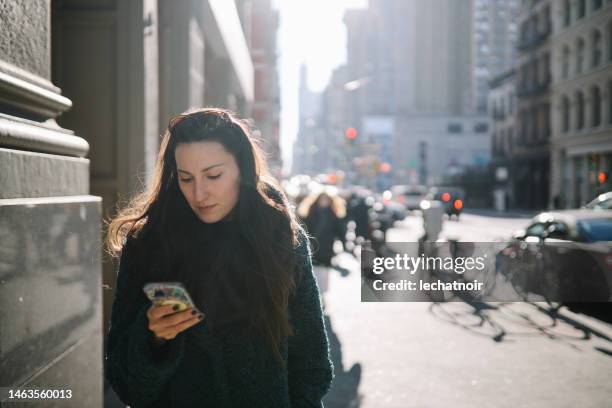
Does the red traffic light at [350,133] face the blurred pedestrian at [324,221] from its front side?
yes

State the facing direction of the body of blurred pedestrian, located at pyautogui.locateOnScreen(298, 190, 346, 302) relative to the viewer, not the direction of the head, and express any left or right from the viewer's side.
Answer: facing the viewer

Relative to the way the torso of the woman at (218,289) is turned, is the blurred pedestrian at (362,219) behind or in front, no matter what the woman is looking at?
behind

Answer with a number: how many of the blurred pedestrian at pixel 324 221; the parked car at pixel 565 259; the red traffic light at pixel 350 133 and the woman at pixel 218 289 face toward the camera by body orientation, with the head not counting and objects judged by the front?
3

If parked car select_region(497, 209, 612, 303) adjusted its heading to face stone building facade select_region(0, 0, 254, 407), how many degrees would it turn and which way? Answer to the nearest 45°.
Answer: approximately 135° to its left

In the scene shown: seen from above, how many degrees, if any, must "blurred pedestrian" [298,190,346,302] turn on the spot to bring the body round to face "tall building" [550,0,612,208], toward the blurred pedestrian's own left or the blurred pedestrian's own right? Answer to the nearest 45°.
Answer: approximately 135° to the blurred pedestrian's own left

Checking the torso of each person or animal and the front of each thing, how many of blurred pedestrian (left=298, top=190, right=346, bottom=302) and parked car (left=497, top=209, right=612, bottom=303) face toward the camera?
1

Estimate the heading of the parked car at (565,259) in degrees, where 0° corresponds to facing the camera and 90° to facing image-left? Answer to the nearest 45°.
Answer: approximately 135°

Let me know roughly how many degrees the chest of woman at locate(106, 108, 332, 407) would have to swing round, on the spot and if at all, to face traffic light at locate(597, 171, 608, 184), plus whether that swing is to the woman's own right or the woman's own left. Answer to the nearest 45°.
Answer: approximately 135° to the woman's own left

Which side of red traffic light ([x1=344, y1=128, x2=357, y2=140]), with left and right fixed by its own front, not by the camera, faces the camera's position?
front

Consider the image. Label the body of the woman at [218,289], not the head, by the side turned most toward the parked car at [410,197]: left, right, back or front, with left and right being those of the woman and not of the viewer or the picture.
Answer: back

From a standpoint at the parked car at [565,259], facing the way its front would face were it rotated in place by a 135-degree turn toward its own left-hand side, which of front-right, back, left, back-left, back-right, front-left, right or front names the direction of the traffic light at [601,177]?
back

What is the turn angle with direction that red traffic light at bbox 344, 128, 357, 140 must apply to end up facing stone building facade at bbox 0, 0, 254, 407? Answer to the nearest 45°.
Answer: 0° — it already faces it

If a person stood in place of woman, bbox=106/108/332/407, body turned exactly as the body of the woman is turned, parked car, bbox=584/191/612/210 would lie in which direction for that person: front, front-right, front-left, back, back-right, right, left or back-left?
back-left
